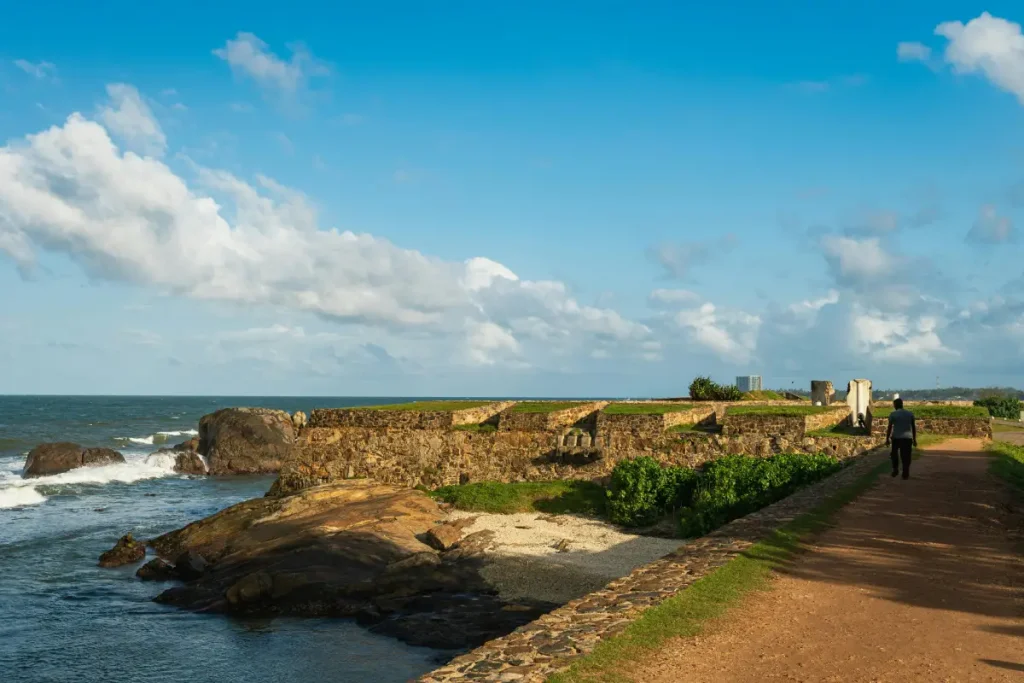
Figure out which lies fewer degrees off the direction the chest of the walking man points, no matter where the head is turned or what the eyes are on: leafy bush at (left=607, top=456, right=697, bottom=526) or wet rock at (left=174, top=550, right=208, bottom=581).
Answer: the leafy bush

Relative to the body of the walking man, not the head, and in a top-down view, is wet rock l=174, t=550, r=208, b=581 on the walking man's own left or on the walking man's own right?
on the walking man's own left

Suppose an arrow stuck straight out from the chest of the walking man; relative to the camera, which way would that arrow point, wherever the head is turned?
away from the camera

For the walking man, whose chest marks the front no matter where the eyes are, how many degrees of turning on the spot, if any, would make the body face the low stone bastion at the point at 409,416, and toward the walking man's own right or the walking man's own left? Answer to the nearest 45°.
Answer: approximately 90° to the walking man's own left

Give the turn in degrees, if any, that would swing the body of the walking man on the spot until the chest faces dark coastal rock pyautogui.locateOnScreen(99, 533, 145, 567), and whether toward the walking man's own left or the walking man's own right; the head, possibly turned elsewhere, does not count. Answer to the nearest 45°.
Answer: approximately 90° to the walking man's own left

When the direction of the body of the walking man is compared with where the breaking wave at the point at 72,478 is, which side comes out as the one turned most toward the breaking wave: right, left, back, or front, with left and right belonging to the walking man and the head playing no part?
left

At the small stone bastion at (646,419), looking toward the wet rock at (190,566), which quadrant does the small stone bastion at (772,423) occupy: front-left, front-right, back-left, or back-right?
back-left

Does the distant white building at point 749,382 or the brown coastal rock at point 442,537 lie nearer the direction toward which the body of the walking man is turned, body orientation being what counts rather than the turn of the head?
the distant white building
